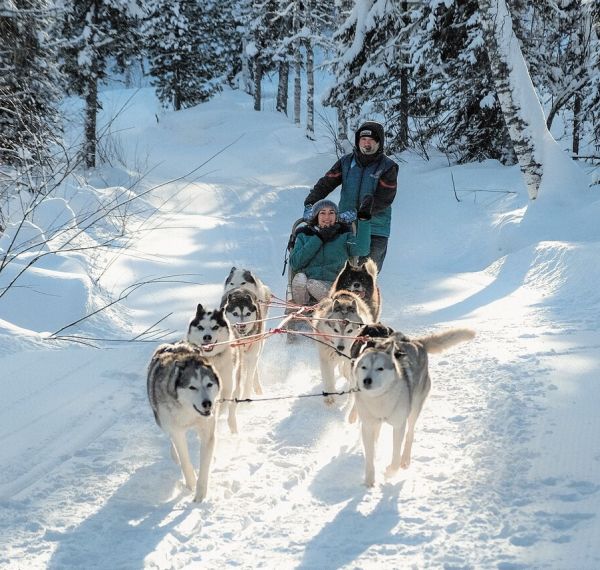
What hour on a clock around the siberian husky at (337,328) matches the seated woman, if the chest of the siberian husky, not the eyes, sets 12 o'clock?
The seated woman is roughly at 6 o'clock from the siberian husky.

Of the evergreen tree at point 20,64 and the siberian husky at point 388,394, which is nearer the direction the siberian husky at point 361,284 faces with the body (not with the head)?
the siberian husky

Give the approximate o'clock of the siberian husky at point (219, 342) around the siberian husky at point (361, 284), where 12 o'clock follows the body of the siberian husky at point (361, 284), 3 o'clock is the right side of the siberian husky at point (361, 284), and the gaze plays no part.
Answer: the siberian husky at point (219, 342) is roughly at 1 o'clock from the siberian husky at point (361, 284).

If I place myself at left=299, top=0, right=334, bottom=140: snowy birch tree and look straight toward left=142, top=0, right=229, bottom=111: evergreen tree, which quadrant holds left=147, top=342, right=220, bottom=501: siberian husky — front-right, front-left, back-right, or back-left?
back-left

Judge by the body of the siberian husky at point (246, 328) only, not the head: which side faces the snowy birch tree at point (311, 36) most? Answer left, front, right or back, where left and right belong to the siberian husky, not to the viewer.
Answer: back

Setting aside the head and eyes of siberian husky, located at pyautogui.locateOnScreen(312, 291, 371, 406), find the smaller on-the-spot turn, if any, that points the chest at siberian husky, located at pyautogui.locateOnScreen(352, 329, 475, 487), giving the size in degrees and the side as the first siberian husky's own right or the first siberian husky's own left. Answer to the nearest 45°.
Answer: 0° — it already faces it

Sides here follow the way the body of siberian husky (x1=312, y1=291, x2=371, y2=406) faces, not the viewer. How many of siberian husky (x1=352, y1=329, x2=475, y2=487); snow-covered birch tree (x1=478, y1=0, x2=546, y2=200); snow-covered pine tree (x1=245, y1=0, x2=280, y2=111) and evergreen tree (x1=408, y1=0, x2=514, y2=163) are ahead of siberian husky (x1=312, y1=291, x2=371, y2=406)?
1

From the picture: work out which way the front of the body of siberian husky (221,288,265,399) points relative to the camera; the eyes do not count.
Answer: toward the camera

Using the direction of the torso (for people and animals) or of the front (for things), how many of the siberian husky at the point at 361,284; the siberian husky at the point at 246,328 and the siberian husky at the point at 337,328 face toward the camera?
3

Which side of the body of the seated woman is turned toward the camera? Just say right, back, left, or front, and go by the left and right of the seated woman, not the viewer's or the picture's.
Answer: front

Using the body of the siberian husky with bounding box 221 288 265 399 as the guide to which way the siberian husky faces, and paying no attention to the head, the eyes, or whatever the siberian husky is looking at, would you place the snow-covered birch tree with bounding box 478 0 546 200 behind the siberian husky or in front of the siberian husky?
behind
